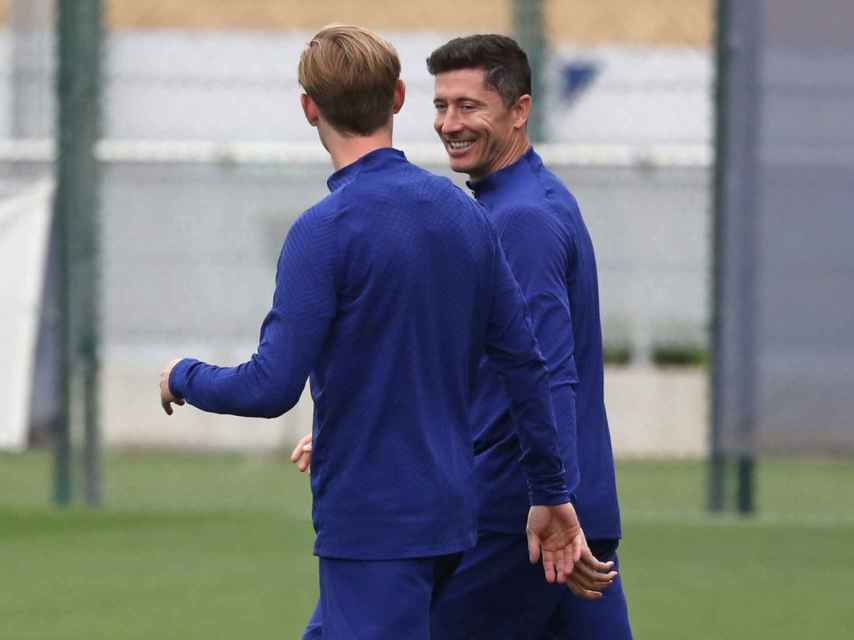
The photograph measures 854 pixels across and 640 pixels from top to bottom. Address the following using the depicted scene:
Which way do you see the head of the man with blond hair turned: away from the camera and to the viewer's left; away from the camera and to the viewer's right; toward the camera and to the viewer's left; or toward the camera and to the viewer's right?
away from the camera and to the viewer's right

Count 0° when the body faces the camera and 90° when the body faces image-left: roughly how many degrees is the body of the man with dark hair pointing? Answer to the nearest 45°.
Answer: approximately 90°

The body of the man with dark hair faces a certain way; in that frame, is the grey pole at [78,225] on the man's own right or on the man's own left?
on the man's own right

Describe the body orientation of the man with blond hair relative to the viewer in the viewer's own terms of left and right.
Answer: facing away from the viewer and to the left of the viewer

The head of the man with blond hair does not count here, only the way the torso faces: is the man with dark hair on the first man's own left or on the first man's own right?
on the first man's own right

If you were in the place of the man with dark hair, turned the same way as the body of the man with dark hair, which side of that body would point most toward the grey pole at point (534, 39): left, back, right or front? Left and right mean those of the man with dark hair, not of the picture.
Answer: right
